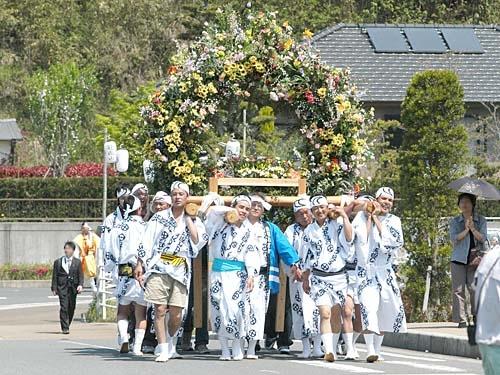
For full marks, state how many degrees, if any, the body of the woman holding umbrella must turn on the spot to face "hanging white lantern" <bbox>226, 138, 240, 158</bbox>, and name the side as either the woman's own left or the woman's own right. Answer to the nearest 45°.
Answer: approximately 90° to the woman's own right

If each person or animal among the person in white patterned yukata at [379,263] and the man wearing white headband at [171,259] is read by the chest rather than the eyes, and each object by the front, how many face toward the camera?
2

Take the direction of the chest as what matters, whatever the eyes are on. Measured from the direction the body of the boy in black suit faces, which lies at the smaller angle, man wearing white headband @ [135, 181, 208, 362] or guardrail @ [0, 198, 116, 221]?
the man wearing white headband

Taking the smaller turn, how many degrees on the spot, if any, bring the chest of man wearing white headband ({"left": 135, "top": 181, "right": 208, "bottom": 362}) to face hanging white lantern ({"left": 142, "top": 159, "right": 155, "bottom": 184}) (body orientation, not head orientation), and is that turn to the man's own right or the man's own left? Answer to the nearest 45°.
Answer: approximately 180°

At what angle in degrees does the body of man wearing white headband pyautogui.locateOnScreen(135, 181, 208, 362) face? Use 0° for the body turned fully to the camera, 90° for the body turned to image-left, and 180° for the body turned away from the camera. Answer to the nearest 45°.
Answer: approximately 0°

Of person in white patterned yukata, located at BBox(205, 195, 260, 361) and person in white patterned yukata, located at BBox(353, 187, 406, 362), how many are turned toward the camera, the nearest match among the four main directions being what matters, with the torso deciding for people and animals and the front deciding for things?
2

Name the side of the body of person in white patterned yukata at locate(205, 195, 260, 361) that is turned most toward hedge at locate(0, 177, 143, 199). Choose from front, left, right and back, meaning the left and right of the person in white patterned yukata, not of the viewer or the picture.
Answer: back

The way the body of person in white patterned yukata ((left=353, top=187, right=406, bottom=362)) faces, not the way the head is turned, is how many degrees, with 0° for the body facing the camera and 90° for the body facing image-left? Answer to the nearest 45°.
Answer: approximately 0°

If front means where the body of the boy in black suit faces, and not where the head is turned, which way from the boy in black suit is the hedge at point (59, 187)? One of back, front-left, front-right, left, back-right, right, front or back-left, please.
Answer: back
